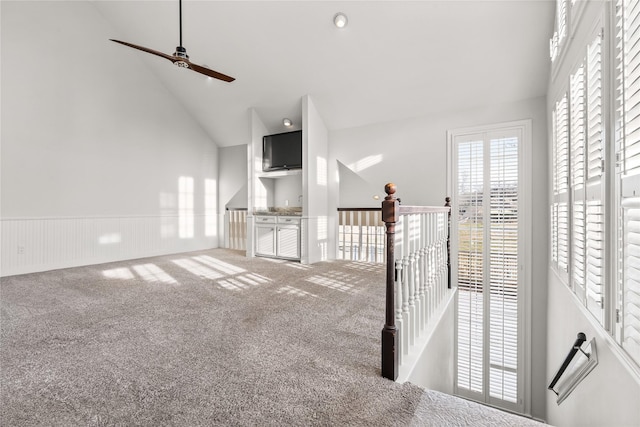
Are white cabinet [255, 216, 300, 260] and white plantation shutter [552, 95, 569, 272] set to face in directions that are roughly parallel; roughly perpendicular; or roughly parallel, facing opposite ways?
roughly perpendicular

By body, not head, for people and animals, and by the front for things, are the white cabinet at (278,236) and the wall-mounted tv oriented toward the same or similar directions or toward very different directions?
same or similar directions

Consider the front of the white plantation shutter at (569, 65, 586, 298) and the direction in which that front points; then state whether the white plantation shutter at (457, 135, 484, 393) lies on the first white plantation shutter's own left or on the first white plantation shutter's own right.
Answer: on the first white plantation shutter's own right

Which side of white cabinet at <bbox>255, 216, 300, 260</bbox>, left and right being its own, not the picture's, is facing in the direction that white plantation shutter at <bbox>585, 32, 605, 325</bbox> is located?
left

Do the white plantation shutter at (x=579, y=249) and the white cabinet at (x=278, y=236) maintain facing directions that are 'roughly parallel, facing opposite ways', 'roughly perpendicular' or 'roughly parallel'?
roughly perpendicular

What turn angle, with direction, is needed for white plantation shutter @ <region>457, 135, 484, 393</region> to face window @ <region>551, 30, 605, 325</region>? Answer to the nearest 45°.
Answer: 0° — it already faces it

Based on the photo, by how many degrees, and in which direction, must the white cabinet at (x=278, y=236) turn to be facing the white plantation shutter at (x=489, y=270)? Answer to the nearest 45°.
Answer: approximately 90° to its left

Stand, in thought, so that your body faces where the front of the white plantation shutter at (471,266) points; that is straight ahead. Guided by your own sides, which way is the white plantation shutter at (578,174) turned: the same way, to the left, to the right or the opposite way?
to the right

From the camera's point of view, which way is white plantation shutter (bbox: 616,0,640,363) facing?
to the viewer's left

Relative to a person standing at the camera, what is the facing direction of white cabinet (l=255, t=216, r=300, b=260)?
facing the viewer and to the left of the viewer

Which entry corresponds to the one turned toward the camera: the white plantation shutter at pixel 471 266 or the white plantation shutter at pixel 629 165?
the white plantation shutter at pixel 471 266

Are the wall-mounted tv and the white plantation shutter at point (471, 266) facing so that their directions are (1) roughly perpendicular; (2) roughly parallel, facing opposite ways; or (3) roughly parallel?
roughly parallel

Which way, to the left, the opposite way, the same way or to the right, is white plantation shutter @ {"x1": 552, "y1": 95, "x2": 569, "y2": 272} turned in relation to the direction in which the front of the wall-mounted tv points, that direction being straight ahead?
to the right

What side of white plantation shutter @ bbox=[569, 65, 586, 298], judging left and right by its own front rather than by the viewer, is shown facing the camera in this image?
left
